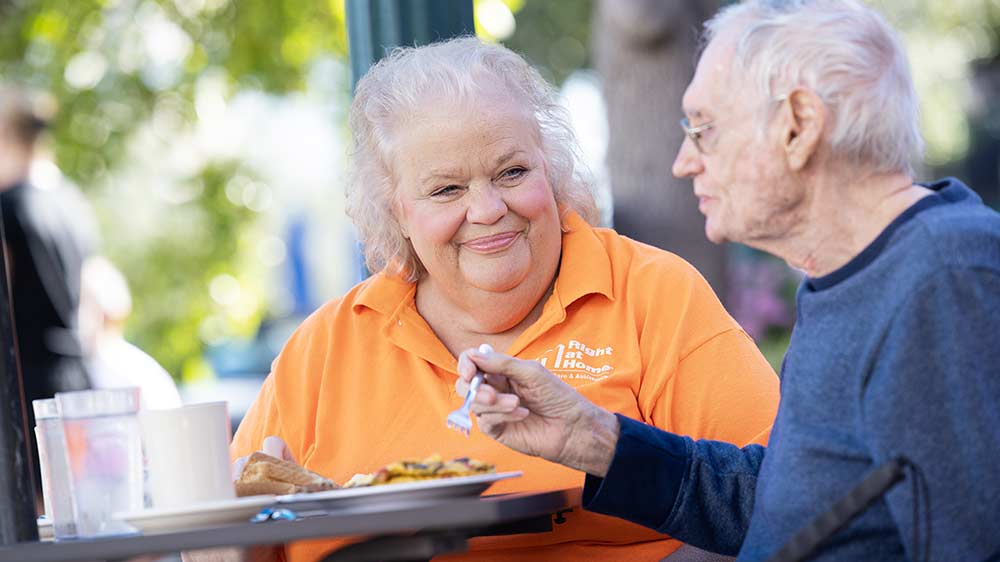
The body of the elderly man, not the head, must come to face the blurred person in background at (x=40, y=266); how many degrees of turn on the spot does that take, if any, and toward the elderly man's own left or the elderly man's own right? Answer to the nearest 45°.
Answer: approximately 45° to the elderly man's own right

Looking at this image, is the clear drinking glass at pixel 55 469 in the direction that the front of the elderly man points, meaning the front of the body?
yes

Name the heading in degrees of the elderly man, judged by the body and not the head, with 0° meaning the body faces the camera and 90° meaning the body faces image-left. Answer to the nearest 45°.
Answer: approximately 90°

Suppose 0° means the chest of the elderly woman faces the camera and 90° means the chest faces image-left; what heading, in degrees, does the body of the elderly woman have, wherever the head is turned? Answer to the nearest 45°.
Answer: approximately 0°

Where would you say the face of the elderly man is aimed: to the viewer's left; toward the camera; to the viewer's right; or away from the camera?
to the viewer's left

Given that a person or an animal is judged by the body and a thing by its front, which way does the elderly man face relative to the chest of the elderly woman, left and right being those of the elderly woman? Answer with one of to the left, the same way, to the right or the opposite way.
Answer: to the right

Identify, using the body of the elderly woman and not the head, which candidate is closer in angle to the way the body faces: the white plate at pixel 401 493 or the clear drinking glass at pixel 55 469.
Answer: the white plate

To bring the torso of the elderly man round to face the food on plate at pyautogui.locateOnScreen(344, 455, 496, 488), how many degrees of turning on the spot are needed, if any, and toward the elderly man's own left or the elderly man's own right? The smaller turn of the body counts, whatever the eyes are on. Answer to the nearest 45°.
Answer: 0° — they already face it

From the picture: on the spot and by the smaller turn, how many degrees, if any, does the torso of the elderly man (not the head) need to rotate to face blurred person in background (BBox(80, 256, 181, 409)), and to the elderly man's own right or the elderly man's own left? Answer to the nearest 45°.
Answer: approximately 45° to the elderly man's own right

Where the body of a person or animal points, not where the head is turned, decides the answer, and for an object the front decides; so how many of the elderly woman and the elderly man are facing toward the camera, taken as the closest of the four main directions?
1

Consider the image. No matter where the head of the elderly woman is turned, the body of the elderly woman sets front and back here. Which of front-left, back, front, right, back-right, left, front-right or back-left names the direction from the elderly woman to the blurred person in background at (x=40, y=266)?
back-right

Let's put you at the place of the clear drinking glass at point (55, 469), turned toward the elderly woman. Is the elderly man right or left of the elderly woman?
right

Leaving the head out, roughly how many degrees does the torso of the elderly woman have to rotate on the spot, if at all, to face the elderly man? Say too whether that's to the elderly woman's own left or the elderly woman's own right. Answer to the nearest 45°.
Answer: approximately 45° to the elderly woman's own left

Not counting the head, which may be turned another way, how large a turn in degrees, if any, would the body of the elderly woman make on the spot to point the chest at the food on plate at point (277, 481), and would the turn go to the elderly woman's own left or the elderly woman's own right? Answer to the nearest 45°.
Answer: approximately 45° to the elderly woman's own right
